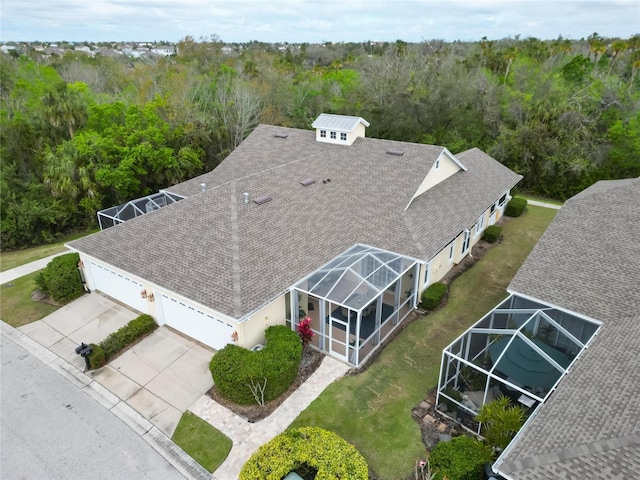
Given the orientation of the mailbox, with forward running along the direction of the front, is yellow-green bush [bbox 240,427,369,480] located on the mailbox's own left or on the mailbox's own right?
on the mailbox's own left

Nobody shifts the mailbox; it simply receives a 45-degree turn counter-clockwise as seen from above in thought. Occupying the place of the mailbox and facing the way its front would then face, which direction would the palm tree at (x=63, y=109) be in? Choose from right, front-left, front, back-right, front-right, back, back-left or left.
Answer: back

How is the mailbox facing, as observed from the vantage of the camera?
facing the viewer and to the left of the viewer

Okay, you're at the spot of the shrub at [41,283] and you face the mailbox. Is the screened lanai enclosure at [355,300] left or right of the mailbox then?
left

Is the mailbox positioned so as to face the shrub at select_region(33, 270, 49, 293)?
no

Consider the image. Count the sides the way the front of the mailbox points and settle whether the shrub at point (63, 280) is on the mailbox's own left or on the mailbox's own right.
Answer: on the mailbox's own right

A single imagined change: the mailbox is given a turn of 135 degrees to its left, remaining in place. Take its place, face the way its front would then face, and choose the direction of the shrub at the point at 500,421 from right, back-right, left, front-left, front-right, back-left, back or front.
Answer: front-right

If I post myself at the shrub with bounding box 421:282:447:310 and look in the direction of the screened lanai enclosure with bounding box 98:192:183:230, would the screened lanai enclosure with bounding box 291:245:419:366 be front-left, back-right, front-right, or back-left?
front-left

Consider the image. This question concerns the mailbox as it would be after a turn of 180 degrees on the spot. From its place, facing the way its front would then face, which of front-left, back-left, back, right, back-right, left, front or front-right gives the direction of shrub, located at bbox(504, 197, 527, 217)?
front-right

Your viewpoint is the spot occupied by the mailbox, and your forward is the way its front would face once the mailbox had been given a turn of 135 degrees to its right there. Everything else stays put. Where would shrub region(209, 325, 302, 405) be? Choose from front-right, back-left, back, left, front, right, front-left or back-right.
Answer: back-right

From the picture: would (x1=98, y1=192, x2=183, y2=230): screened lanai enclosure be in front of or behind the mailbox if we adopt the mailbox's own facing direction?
behind

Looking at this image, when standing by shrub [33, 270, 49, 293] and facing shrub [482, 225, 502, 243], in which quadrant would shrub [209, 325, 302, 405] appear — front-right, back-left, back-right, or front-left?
front-right

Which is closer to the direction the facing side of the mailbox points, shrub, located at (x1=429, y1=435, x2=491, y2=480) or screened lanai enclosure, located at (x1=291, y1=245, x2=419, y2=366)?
the shrub

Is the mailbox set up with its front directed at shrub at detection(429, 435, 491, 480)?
no
